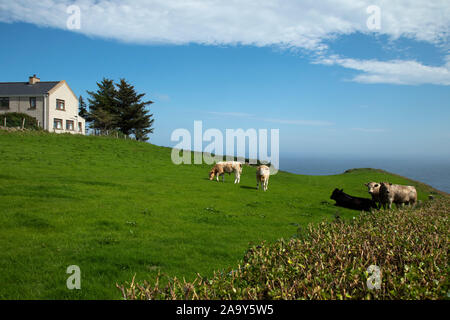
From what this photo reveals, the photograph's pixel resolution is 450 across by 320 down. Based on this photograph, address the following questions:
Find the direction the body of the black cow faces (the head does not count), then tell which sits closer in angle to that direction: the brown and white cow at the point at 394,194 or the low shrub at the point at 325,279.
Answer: the low shrub

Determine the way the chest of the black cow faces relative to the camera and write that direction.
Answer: to the viewer's left

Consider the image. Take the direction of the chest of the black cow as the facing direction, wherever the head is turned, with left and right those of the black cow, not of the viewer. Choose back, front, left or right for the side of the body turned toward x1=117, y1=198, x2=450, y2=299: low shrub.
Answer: left

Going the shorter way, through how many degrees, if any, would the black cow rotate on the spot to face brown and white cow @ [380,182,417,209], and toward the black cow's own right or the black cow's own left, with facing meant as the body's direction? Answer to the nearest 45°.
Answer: approximately 180°
